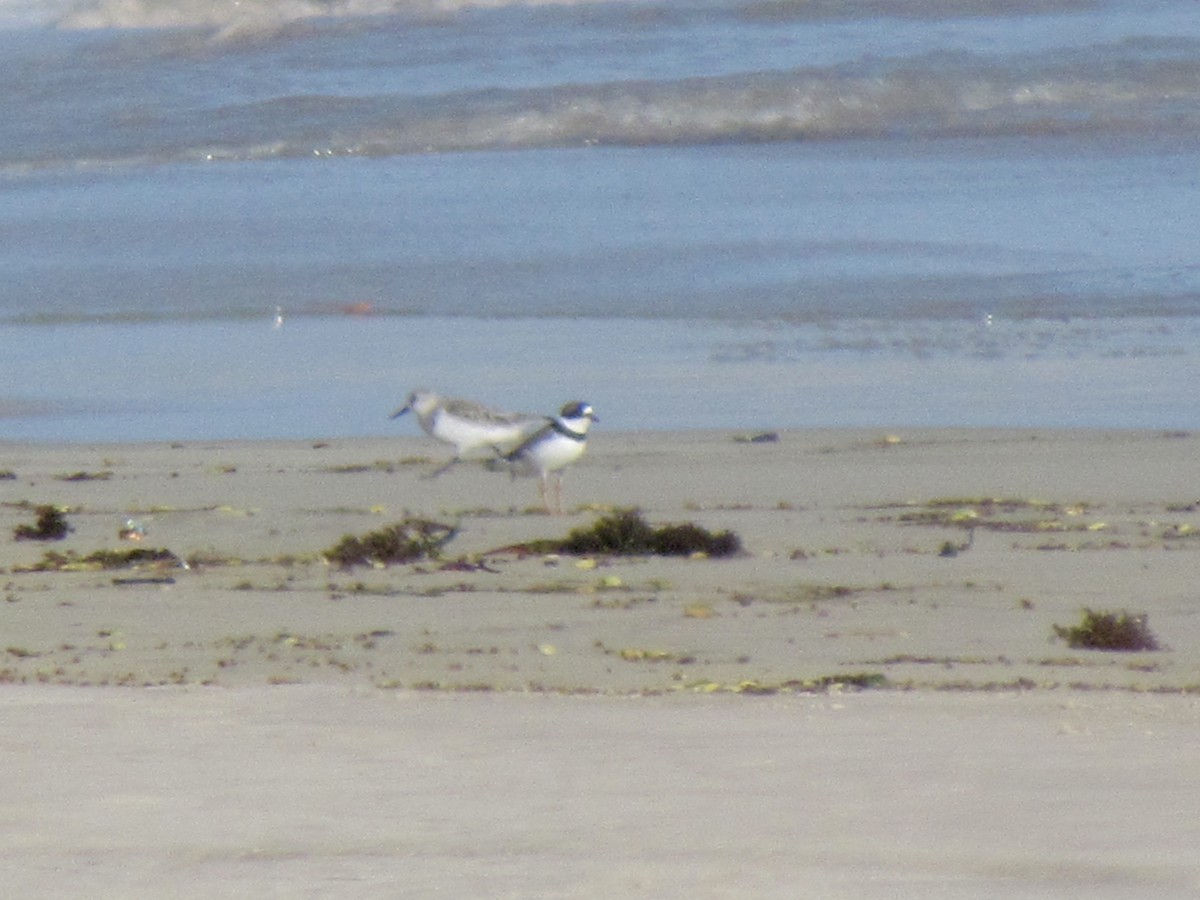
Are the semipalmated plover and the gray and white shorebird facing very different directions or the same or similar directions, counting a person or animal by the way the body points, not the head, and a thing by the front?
very different directions

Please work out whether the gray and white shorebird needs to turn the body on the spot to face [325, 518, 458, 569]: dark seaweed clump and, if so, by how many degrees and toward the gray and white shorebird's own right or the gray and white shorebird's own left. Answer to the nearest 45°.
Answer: approximately 90° to the gray and white shorebird's own left

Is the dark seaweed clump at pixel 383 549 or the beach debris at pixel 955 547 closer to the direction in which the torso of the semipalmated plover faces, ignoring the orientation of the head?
the beach debris

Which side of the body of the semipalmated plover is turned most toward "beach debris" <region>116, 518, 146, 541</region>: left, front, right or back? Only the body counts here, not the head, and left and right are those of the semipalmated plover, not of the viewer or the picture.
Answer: back

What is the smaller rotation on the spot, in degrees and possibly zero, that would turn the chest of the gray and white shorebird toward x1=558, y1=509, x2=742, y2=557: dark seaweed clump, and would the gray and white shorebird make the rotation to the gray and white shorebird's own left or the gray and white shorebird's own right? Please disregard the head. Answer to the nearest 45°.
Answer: approximately 90° to the gray and white shorebird's own left

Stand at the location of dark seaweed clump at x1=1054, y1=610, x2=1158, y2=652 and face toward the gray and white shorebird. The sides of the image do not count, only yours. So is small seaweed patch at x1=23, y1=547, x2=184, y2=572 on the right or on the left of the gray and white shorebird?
left

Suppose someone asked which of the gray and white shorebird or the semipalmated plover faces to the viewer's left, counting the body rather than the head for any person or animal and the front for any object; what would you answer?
the gray and white shorebird

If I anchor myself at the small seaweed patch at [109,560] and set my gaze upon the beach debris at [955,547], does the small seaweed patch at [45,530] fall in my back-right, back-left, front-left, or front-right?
back-left

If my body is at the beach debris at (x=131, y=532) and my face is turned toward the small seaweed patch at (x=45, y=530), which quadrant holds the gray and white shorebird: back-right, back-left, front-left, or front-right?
back-right

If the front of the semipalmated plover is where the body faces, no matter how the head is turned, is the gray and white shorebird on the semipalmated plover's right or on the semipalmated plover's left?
on the semipalmated plover's left

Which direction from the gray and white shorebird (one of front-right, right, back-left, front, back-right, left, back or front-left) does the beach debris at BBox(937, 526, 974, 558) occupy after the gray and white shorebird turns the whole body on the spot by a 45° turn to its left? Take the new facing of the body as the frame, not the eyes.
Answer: left

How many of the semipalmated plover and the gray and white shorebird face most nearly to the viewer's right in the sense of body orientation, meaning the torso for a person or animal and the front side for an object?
1

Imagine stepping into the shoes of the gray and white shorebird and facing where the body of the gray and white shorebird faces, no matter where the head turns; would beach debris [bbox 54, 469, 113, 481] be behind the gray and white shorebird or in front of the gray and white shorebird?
in front

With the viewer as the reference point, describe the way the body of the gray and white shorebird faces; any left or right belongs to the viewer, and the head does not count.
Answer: facing to the left of the viewer

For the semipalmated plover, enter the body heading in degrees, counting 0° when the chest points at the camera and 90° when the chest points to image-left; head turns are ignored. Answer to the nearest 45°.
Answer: approximately 270°

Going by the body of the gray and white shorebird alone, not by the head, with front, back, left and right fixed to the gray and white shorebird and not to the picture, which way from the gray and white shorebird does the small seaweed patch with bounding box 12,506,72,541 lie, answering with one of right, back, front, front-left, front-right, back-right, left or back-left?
front-left

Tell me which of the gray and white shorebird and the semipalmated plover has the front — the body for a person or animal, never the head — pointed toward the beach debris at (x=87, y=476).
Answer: the gray and white shorebird
